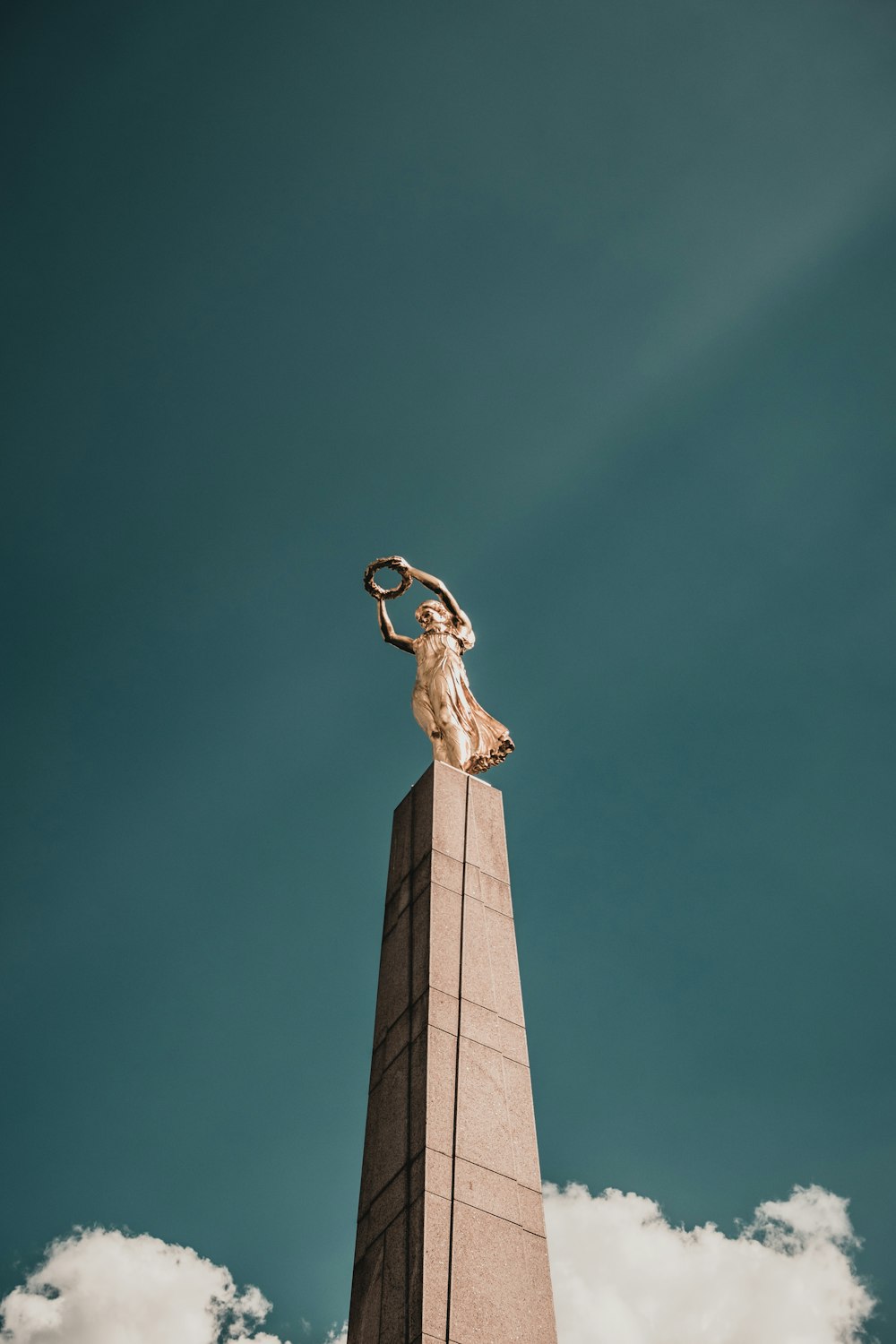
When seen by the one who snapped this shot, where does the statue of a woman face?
facing the viewer and to the left of the viewer
